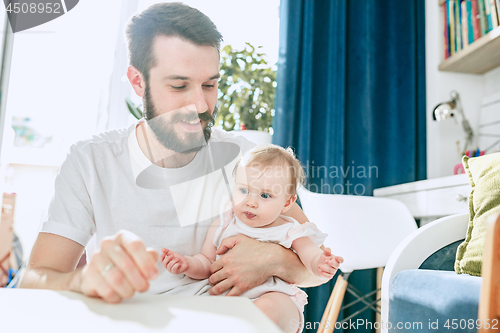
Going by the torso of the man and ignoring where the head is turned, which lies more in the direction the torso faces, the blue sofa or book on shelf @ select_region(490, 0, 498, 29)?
the blue sofa

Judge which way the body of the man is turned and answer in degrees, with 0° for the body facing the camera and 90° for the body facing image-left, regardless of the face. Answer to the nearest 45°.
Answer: approximately 0°

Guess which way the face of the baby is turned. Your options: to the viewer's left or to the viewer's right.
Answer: to the viewer's left
